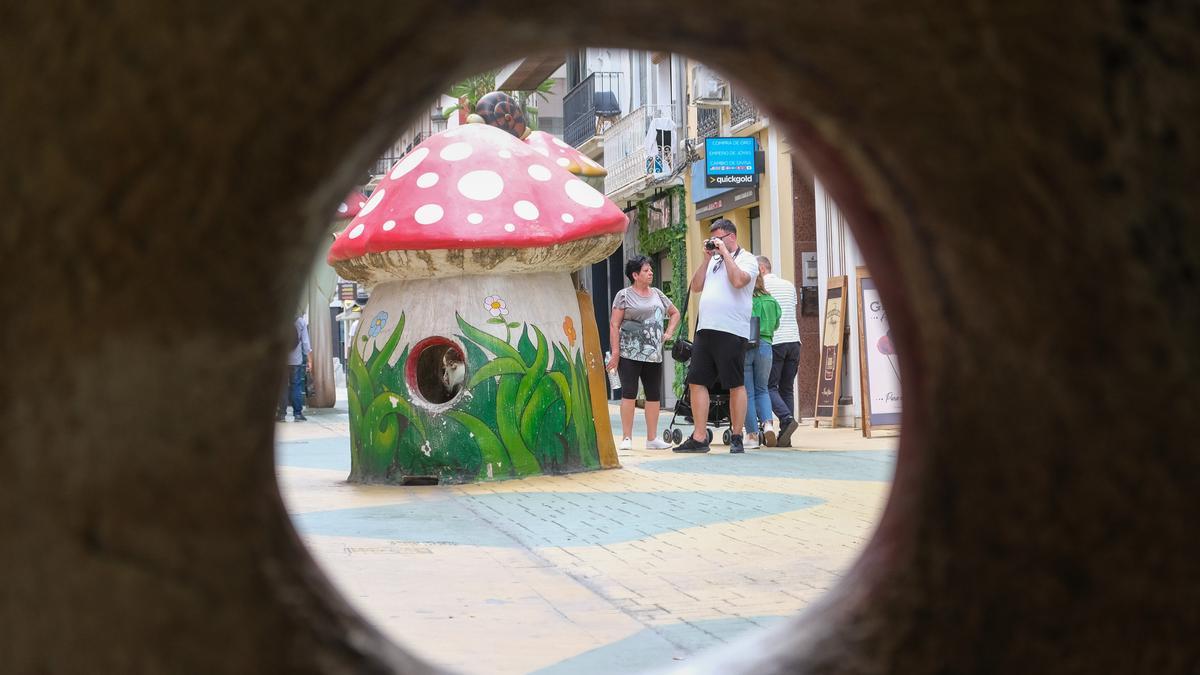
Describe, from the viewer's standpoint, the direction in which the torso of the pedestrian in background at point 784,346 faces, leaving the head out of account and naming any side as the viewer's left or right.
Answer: facing away from the viewer and to the left of the viewer

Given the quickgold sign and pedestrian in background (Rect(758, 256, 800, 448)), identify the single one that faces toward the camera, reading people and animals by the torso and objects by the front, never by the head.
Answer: the quickgold sign

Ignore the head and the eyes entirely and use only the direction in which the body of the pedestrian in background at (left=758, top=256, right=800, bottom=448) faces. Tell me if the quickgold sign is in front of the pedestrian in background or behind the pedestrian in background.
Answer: in front

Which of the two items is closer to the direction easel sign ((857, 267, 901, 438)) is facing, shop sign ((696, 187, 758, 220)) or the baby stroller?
the baby stroller

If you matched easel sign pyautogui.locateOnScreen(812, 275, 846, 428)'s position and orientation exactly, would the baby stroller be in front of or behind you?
in front

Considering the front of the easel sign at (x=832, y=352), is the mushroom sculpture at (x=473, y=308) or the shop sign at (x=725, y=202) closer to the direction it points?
the mushroom sculpture

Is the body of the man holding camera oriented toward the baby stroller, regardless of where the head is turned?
no

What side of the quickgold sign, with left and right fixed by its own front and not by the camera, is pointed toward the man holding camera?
front

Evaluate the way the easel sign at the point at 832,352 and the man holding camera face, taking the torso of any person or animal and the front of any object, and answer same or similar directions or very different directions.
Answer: same or similar directions

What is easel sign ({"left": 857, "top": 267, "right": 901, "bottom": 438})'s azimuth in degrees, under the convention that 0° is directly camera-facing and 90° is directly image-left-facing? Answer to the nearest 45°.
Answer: approximately 0°
